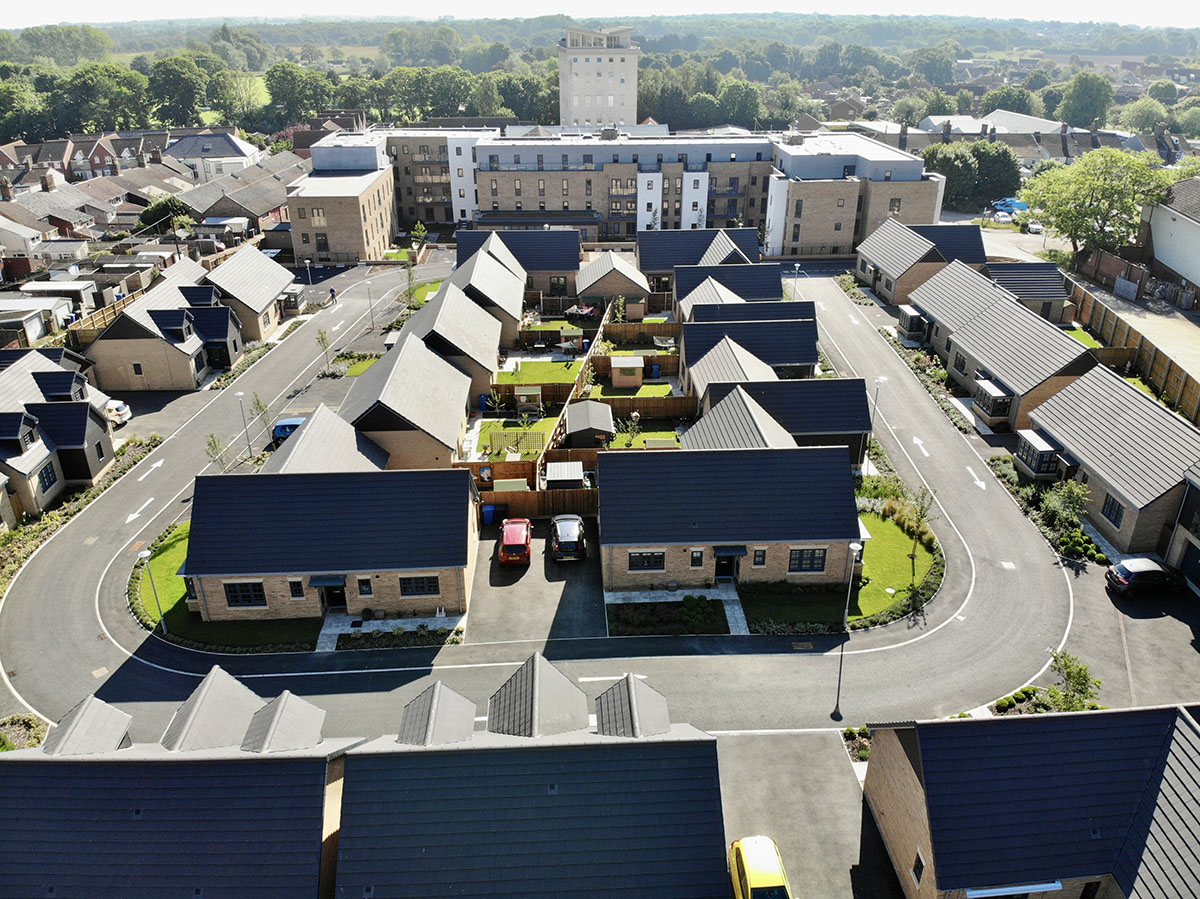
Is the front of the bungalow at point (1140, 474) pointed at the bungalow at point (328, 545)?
yes

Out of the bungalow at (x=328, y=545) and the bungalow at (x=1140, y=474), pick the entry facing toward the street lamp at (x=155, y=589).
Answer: the bungalow at (x=1140, y=474)

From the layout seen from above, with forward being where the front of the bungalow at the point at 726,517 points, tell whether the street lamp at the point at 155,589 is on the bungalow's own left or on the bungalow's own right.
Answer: on the bungalow's own right

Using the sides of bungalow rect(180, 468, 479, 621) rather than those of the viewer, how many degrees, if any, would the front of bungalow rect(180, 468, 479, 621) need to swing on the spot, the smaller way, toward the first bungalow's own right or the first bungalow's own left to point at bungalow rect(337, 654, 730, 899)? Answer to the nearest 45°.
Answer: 0° — it already faces it

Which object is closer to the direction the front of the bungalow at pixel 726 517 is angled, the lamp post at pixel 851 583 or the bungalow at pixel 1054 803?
the bungalow

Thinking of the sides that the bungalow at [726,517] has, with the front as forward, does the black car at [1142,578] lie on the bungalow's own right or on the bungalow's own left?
on the bungalow's own left

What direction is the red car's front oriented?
away from the camera

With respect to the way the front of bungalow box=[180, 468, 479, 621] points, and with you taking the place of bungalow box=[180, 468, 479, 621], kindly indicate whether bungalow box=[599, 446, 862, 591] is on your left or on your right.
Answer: on your left

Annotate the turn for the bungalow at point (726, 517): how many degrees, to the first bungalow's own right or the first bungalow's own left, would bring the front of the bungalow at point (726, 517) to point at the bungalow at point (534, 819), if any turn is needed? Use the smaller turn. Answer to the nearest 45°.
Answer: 0° — it already faces it

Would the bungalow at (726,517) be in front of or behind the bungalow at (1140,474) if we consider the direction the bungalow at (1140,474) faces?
in front
